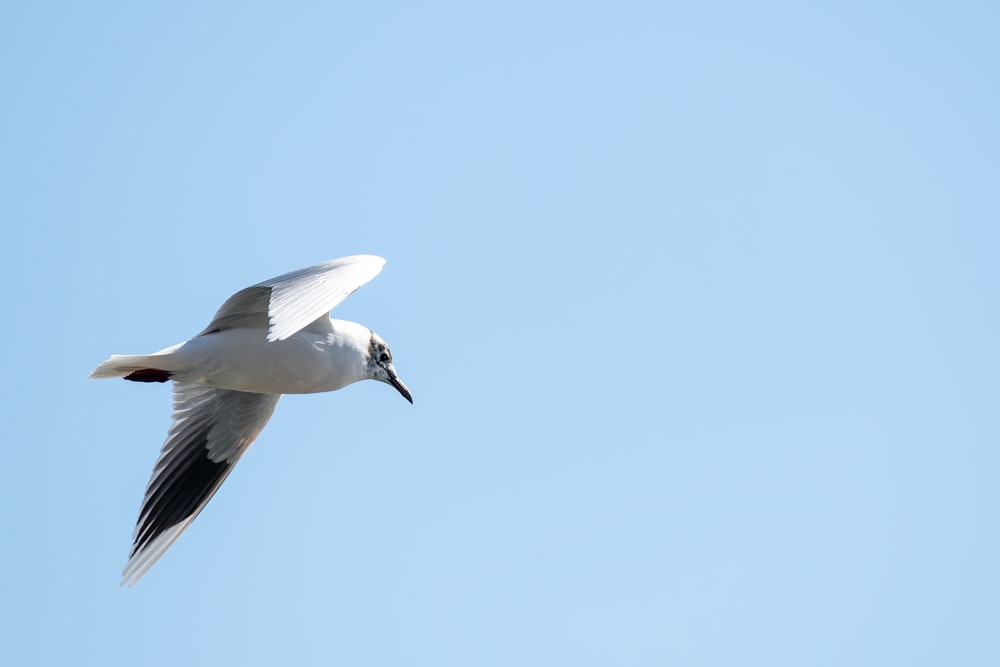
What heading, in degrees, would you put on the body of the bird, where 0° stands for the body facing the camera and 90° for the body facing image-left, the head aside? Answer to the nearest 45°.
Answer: approximately 270°
